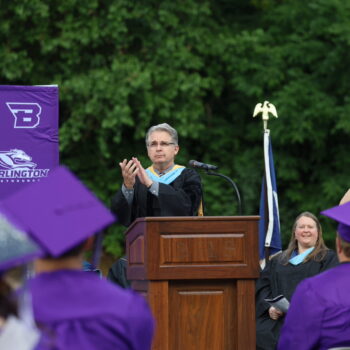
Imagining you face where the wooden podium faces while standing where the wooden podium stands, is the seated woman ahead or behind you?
behind

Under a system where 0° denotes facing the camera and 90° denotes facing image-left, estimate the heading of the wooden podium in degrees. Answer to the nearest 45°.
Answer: approximately 0°

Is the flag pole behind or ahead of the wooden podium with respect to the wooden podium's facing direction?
behind
